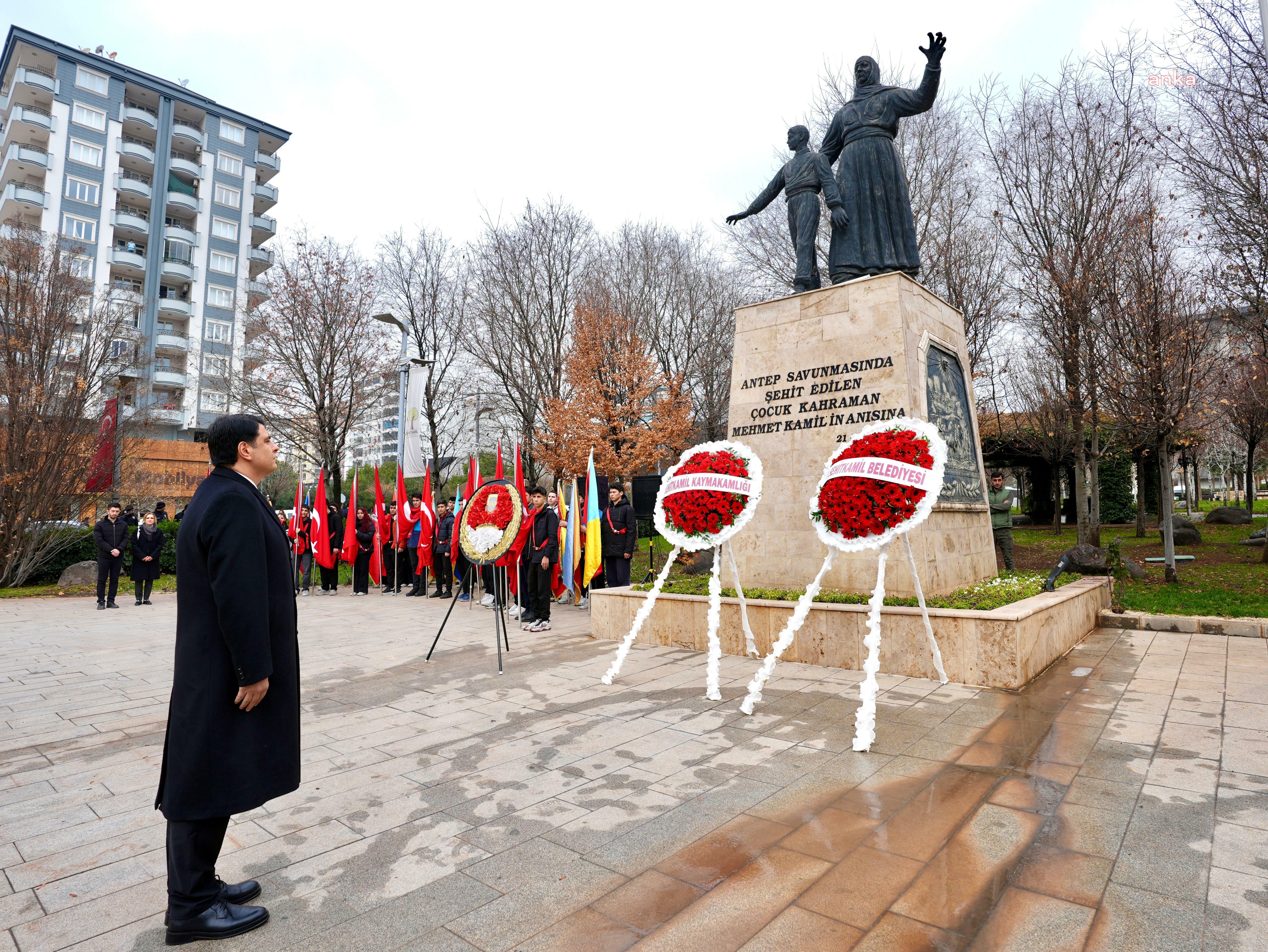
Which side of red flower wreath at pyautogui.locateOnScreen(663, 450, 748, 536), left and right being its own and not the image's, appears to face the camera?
front

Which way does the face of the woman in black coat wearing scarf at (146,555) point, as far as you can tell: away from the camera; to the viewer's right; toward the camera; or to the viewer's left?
toward the camera

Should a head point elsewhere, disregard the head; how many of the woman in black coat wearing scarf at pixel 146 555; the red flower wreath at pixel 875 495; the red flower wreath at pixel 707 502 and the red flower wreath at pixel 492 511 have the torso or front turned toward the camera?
4

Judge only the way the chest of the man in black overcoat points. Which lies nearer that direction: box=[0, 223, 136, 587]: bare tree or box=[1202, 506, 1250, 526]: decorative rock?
the decorative rock

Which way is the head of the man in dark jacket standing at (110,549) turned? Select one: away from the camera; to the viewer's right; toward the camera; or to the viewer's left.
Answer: toward the camera

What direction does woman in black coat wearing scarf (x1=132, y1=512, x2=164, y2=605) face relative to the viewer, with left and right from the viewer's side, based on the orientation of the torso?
facing the viewer

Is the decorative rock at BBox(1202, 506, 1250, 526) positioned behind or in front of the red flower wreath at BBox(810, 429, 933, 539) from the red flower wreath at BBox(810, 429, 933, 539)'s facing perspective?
behind

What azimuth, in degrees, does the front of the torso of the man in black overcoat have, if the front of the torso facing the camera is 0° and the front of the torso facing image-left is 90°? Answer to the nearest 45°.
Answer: approximately 270°

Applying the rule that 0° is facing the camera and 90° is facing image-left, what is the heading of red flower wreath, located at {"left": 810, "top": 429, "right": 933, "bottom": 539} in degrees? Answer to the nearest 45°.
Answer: approximately 0°

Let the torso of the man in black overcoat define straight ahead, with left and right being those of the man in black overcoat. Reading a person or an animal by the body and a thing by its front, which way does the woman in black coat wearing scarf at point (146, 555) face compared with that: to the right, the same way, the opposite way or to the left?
to the right

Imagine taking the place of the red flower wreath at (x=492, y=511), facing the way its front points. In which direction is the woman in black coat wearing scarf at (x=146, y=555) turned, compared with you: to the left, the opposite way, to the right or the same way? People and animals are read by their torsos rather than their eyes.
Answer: the same way

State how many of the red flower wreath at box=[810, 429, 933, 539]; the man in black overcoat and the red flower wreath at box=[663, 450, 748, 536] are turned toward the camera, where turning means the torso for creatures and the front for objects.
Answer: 2

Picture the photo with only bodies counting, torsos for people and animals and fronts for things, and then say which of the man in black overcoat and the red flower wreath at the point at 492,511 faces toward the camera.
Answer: the red flower wreath

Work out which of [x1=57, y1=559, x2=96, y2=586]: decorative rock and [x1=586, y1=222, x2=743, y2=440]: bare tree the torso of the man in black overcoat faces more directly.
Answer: the bare tree

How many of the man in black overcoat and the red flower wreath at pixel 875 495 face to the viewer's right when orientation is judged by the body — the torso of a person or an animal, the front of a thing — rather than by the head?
1

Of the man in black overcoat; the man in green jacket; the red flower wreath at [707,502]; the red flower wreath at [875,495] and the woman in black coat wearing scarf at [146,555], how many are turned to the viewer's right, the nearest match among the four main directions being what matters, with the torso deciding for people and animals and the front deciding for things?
1

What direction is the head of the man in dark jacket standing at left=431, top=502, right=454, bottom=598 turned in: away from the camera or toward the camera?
toward the camera

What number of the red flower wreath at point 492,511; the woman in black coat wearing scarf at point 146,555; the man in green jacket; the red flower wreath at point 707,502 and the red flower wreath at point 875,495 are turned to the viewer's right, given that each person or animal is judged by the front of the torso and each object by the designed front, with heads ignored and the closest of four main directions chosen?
0

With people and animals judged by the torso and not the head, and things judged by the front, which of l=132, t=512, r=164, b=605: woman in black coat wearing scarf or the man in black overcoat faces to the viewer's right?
the man in black overcoat
